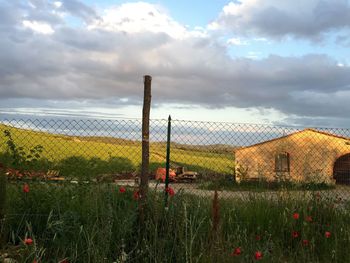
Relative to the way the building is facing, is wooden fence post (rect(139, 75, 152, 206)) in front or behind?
in front

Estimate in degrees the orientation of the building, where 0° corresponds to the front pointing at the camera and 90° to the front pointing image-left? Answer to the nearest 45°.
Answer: approximately 0°

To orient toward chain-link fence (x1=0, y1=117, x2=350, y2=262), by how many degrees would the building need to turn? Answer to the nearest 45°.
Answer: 0° — it already faces it

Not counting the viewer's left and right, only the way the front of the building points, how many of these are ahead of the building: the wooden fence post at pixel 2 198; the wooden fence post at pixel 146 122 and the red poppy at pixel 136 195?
3

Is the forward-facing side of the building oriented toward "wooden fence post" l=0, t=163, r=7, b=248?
yes

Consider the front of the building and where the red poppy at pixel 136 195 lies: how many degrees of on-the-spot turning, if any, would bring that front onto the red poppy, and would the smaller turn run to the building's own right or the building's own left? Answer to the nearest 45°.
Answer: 0° — it already faces it
